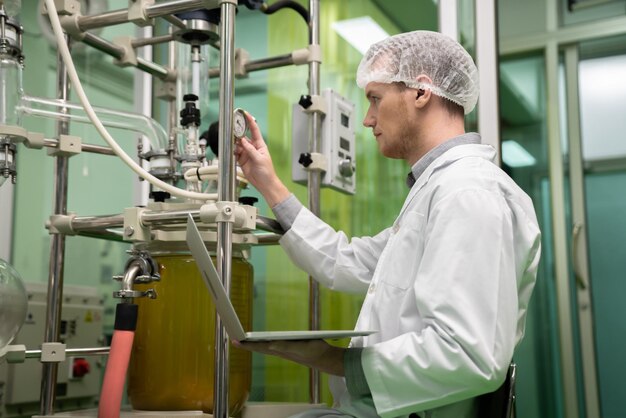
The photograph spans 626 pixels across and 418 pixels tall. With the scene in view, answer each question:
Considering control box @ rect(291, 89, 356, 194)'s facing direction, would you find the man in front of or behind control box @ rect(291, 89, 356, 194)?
in front

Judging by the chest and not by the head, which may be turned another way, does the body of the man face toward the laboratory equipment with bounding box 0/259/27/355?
yes

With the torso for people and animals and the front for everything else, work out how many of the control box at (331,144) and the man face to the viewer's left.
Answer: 1

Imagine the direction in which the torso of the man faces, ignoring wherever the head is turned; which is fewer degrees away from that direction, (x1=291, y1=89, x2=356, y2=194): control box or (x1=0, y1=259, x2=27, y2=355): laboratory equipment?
the laboratory equipment

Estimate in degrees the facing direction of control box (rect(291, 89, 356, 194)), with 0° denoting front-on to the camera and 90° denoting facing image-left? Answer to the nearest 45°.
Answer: approximately 315°

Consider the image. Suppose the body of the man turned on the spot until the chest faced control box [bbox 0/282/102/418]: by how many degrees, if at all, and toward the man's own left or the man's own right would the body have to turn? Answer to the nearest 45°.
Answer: approximately 45° to the man's own right

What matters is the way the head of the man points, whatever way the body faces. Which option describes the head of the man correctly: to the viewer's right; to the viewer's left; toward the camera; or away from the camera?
to the viewer's left

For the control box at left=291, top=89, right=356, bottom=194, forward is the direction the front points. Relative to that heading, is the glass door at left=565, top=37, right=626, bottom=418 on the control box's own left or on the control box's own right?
on the control box's own left

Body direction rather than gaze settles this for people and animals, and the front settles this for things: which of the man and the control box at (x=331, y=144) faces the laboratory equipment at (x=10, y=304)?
the man

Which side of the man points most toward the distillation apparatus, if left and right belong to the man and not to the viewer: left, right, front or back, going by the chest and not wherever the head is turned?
front

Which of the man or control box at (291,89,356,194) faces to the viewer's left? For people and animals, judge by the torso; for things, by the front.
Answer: the man

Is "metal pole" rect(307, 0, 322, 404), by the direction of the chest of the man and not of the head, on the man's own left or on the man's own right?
on the man's own right

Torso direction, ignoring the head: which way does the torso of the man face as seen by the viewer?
to the viewer's left

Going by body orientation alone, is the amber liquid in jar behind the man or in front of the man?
in front
